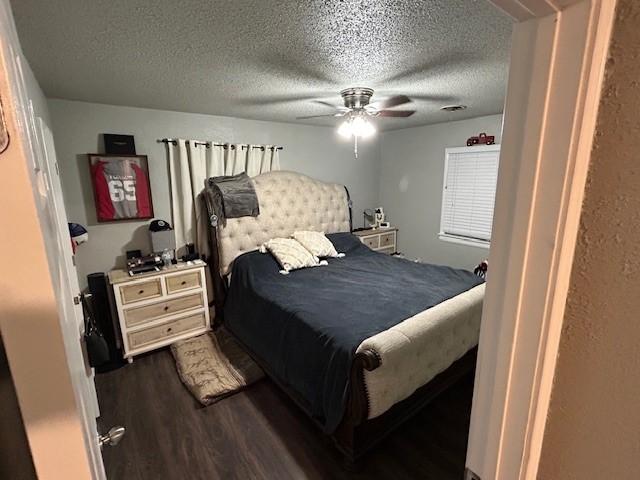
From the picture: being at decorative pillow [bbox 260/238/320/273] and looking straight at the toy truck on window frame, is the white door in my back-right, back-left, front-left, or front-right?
back-right

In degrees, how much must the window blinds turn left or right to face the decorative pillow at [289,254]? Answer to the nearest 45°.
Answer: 0° — it already faces it

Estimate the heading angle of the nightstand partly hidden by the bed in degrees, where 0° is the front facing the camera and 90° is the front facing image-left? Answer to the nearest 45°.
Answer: approximately 315°

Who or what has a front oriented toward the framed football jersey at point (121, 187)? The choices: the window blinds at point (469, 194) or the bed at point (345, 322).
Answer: the window blinds

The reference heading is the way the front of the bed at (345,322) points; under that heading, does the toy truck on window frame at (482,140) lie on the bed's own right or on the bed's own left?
on the bed's own left
